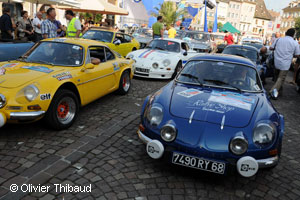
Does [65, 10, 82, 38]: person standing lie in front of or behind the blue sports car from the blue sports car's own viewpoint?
behind

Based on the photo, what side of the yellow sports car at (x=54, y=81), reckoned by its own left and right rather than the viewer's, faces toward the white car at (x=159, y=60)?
back

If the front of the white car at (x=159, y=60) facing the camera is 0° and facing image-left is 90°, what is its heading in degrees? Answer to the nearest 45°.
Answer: approximately 45°

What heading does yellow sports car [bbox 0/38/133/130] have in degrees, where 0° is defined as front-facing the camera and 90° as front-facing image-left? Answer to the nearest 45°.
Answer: approximately 45°

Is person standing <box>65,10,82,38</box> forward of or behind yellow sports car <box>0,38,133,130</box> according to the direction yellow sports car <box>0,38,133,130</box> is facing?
behind

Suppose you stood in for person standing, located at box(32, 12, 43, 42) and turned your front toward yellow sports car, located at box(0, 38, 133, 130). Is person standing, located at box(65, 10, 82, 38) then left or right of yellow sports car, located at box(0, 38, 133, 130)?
left
